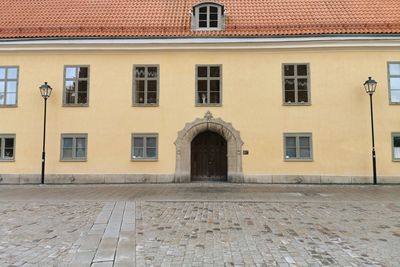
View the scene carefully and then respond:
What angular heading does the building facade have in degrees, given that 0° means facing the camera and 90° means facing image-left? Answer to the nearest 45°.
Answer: approximately 0°
